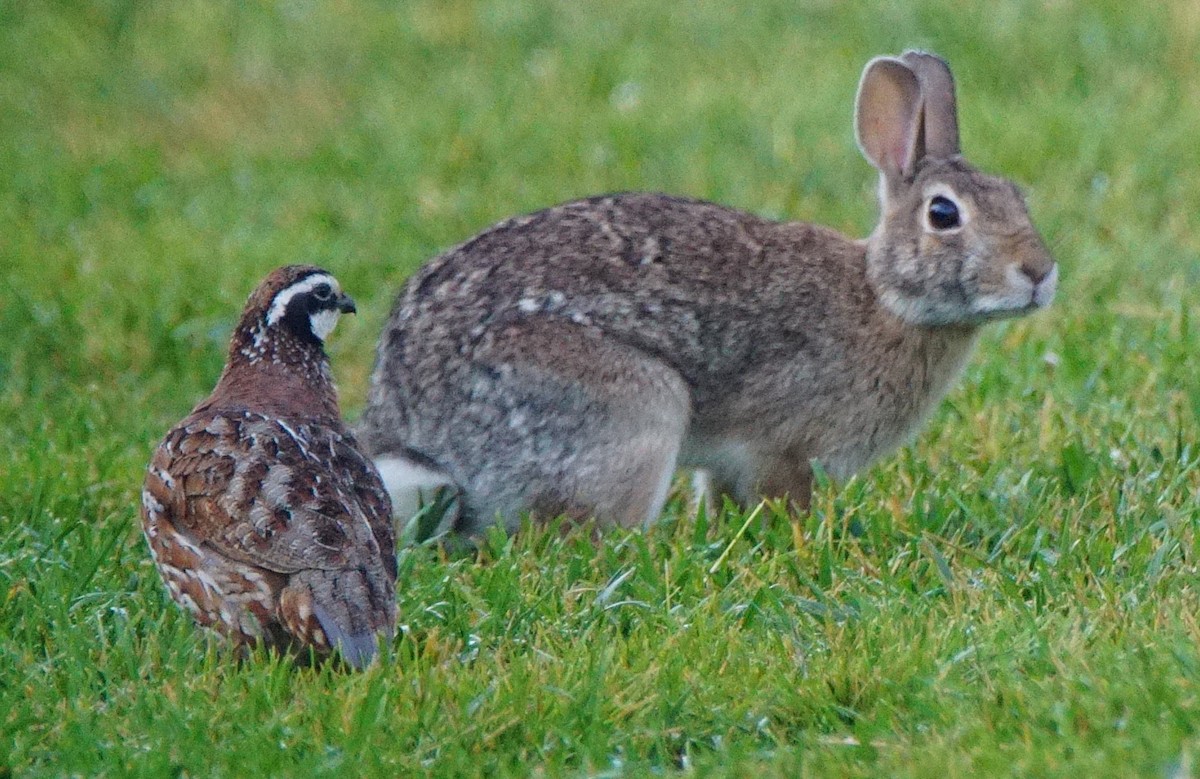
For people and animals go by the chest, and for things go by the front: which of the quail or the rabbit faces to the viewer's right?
the rabbit

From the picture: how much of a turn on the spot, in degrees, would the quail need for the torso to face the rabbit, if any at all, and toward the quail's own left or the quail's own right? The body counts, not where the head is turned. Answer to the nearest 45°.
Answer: approximately 90° to the quail's own right

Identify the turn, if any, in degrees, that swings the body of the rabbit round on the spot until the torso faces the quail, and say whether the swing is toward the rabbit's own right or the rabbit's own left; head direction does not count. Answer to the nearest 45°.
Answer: approximately 135° to the rabbit's own right

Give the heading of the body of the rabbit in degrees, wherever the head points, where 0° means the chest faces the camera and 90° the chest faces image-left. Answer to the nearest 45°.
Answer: approximately 270°

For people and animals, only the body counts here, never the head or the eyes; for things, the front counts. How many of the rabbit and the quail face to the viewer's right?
1

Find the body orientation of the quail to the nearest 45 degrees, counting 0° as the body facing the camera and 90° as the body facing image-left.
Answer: approximately 135°
